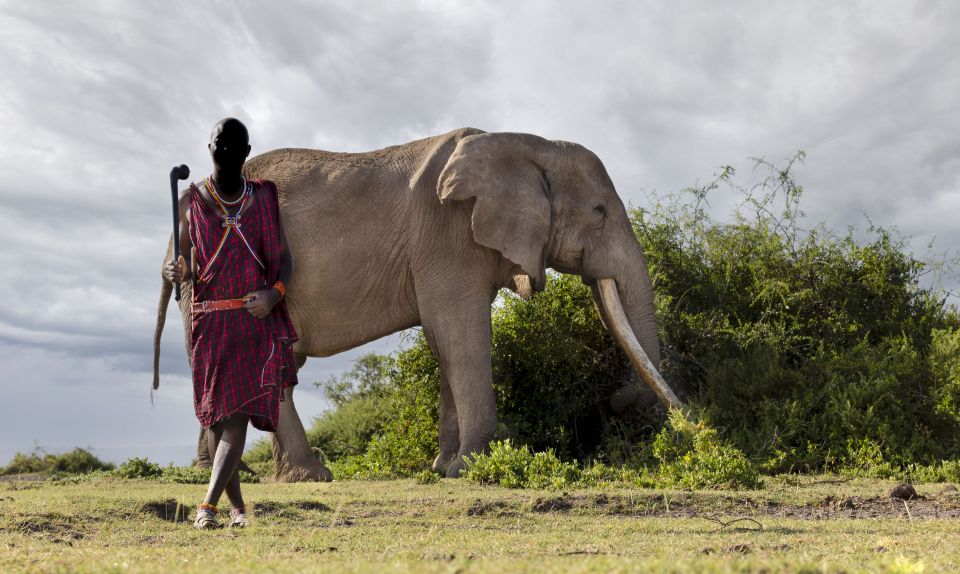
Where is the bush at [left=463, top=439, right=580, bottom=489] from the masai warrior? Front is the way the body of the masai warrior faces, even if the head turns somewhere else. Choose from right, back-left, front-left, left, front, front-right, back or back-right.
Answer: back-left

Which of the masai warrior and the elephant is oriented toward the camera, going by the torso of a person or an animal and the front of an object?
the masai warrior

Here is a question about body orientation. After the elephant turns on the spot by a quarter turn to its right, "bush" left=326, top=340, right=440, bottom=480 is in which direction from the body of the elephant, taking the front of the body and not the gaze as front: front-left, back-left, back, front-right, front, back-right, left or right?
back

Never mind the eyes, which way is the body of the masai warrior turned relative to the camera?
toward the camera

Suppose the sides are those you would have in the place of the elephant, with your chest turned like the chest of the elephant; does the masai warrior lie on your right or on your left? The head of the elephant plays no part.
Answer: on your right

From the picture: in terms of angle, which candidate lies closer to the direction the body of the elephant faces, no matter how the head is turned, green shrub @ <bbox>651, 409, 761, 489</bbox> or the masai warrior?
the green shrub

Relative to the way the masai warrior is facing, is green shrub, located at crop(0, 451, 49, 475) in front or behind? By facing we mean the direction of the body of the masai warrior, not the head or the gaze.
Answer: behind

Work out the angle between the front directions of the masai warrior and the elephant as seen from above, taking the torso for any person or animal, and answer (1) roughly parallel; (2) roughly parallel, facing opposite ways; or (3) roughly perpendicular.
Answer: roughly perpendicular

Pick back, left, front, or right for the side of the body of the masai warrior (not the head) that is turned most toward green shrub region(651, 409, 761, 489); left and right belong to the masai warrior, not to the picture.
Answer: left

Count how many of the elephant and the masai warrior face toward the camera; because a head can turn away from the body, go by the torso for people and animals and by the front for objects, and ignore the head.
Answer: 1

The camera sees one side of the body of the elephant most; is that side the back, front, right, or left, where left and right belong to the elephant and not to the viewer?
right

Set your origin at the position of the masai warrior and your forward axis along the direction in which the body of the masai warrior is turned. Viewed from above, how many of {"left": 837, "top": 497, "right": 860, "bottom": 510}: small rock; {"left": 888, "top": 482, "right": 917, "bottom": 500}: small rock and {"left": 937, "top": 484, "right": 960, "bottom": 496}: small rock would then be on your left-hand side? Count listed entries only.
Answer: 3

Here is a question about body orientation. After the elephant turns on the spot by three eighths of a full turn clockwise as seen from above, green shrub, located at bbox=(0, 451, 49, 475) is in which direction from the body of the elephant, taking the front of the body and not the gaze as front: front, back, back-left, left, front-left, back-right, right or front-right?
right
